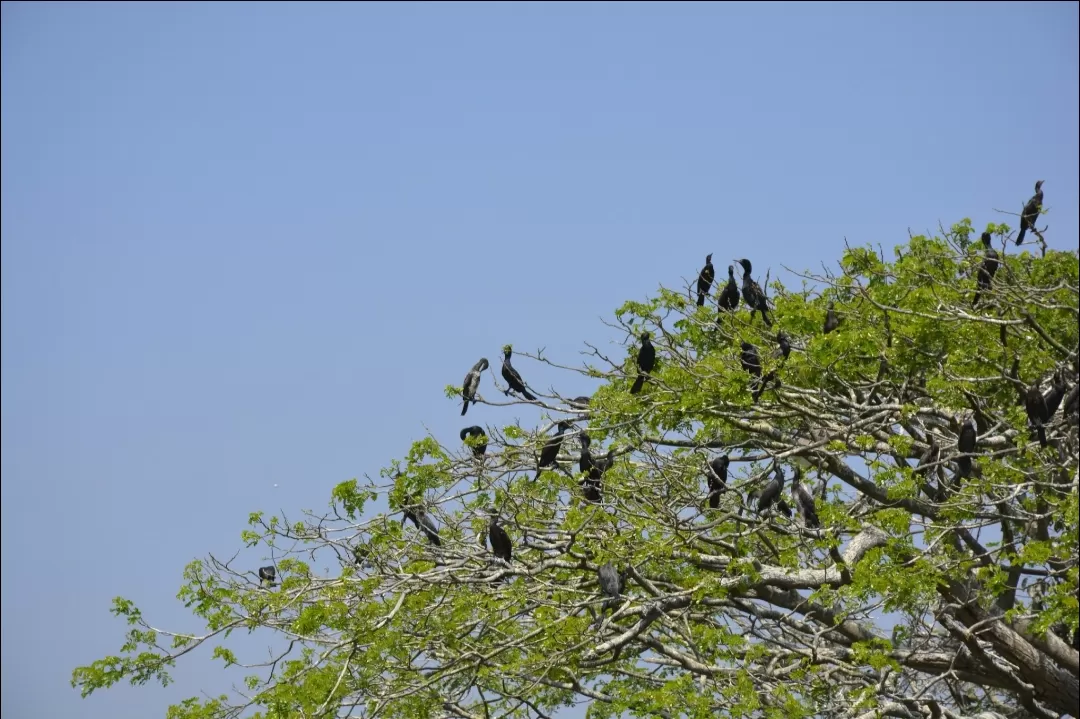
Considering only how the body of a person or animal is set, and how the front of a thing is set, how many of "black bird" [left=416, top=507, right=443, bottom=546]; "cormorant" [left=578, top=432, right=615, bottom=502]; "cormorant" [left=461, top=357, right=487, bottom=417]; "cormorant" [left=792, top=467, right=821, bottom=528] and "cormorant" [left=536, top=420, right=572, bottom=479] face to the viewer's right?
2

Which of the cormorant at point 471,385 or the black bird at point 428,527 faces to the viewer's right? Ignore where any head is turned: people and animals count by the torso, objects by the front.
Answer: the cormorant

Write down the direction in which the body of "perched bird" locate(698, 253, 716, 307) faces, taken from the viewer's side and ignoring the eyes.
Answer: to the viewer's right

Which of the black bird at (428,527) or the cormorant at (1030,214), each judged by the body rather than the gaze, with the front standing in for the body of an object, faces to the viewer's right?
the cormorant

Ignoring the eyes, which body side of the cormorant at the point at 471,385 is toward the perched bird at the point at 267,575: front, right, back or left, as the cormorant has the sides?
back

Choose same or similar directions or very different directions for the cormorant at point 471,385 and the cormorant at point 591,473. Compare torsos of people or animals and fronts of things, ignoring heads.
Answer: very different directions

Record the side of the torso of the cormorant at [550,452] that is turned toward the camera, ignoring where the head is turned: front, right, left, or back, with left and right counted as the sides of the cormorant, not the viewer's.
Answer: right

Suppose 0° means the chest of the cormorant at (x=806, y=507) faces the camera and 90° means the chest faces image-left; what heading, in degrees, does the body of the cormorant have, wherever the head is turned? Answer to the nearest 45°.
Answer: approximately 90°

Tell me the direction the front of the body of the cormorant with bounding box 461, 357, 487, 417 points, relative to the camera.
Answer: to the viewer's right

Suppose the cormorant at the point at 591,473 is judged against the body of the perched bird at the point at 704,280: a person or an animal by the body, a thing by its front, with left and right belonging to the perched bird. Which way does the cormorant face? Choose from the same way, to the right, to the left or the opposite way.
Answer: the opposite way

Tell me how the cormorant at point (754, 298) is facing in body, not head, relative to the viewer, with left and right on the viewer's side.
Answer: facing to the left of the viewer

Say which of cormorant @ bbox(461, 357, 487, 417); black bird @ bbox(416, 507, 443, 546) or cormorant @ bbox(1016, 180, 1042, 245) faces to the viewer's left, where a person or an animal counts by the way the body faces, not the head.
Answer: the black bird
